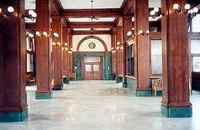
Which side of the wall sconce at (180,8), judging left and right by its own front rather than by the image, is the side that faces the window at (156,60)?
back

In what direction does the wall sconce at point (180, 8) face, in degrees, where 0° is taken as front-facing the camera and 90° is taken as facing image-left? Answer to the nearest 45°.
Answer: approximately 0°

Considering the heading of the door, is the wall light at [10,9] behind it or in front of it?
in front

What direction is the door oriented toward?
toward the camera

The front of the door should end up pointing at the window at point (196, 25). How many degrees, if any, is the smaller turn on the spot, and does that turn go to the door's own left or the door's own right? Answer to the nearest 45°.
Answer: approximately 45° to the door's own left

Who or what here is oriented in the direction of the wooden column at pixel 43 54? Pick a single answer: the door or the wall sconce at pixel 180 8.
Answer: the door

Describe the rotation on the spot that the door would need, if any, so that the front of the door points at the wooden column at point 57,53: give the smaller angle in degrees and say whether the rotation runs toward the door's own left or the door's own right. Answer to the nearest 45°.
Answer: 0° — it already faces it

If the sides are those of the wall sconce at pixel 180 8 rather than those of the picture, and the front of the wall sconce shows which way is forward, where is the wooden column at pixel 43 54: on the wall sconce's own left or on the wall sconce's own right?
on the wall sconce's own right

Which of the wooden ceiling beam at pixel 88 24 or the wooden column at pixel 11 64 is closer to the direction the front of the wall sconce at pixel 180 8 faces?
the wooden column

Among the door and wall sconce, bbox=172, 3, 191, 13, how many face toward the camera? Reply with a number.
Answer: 2

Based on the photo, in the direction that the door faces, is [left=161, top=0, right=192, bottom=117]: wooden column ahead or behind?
ahead

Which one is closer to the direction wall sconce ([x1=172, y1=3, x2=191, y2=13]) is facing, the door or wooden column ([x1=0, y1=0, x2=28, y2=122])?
the wooden column

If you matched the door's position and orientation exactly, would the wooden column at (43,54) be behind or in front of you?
in front

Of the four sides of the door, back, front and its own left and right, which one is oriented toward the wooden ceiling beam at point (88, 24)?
front

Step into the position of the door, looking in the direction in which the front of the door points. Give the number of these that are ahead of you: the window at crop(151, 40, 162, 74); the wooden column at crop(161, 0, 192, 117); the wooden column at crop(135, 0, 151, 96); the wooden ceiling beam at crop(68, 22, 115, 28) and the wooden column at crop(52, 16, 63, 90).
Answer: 5

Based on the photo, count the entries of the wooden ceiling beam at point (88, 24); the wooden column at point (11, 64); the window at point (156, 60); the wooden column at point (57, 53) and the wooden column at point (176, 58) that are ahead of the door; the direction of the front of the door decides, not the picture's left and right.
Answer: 5
